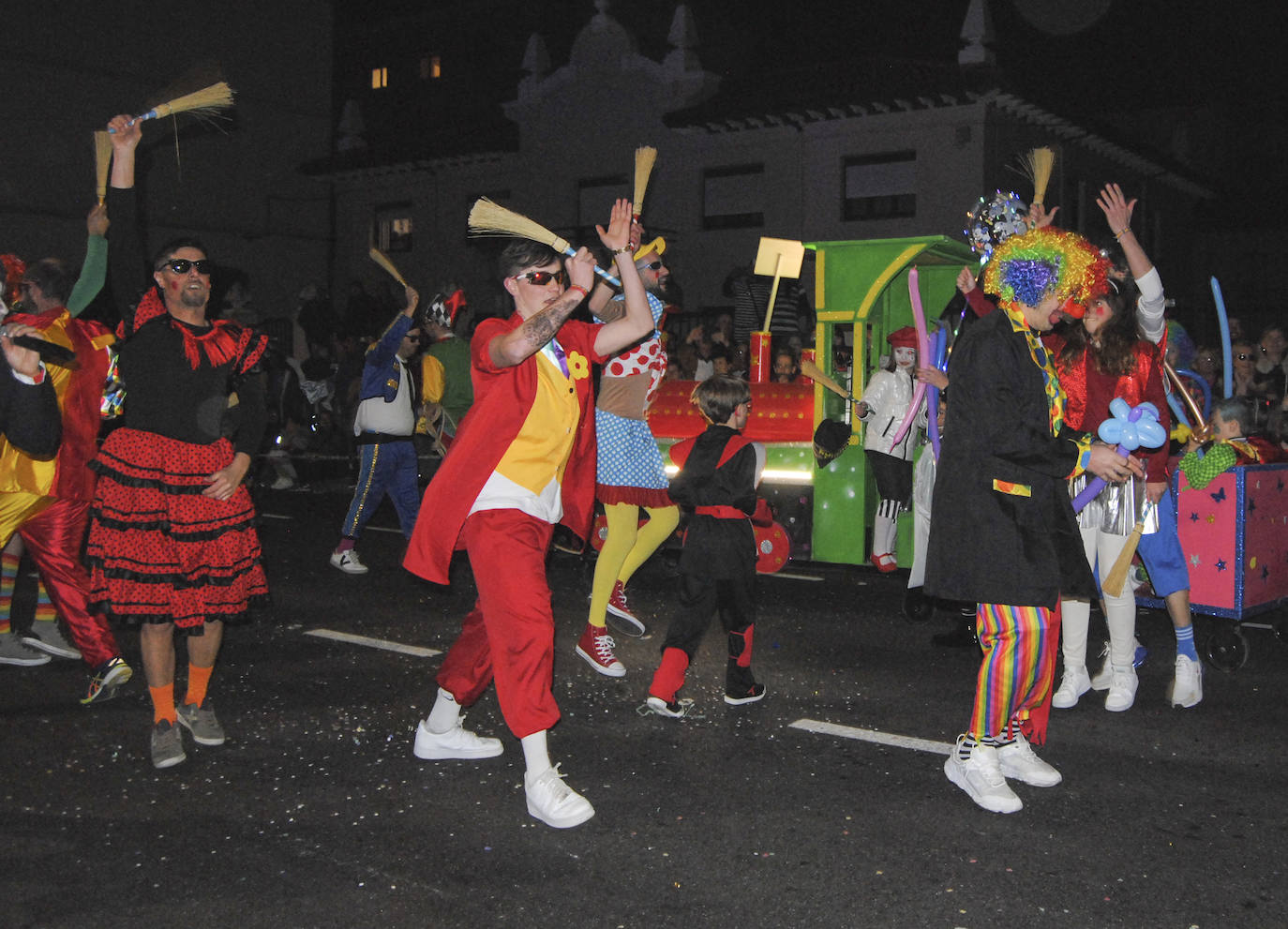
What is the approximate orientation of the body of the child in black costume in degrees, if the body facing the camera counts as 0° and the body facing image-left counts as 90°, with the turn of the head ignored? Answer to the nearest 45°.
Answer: approximately 225°
